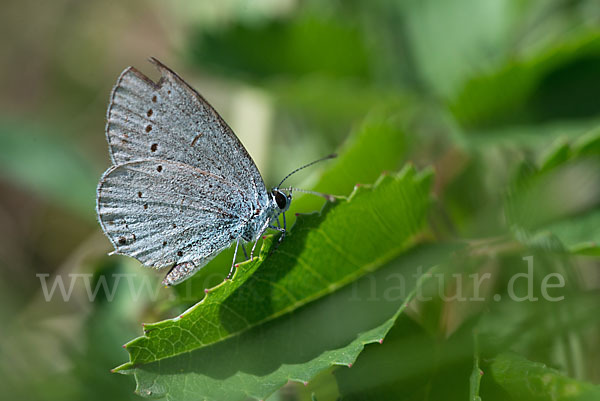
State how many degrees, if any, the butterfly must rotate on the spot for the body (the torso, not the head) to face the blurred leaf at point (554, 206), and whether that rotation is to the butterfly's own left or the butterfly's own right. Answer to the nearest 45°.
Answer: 0° — it already faces it

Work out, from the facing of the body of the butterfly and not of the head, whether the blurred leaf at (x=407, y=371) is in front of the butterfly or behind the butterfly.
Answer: in front

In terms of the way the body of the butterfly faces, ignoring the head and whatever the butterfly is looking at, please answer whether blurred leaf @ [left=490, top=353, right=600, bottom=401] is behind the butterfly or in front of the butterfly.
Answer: in front

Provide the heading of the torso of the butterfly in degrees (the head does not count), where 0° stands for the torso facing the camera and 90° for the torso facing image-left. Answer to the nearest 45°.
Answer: approximately 270°
